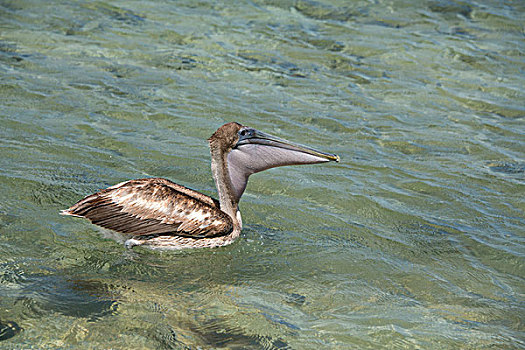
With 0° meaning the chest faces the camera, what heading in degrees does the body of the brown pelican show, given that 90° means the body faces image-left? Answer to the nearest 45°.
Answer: approximately 270°
